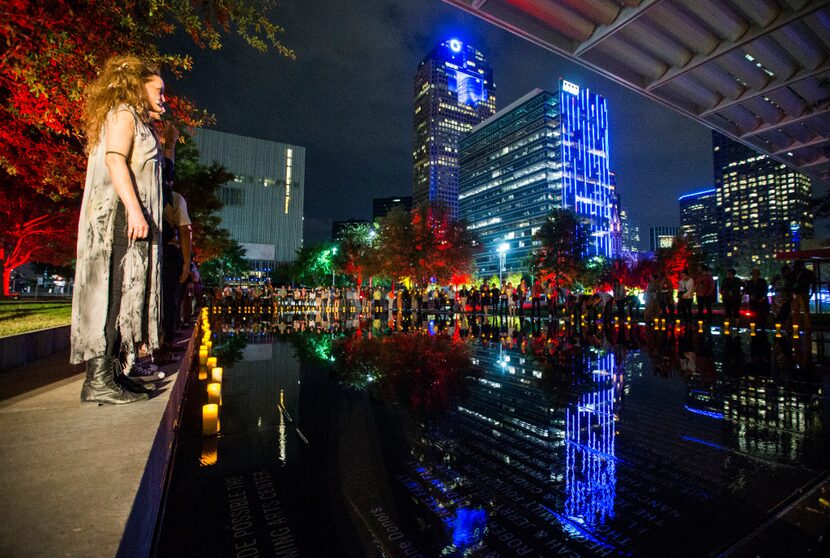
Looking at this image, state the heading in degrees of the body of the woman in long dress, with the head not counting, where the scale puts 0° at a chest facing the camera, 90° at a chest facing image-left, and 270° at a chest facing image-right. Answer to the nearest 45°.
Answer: approximately 270°

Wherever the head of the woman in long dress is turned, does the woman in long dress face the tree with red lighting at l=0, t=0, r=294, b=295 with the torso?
no

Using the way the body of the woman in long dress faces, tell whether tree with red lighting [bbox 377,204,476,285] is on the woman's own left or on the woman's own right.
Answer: on the woman's own left

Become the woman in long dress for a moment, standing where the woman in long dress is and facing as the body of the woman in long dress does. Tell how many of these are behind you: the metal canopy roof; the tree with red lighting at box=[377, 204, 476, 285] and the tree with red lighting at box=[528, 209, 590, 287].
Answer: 0

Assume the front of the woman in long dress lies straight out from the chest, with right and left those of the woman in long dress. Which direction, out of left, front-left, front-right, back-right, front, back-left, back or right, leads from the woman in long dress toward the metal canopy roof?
front

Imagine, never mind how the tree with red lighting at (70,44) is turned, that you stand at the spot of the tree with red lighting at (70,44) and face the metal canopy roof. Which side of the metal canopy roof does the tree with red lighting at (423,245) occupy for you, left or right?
left

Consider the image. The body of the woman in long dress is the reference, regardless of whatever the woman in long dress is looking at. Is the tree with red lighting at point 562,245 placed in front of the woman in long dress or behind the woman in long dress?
in front

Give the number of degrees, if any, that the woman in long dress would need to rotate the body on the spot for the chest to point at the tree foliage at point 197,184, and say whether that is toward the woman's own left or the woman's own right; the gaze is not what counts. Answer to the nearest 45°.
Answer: approximately 90° to the woman's own left

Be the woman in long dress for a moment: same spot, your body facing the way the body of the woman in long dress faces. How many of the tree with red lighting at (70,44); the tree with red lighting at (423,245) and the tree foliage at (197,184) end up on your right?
0

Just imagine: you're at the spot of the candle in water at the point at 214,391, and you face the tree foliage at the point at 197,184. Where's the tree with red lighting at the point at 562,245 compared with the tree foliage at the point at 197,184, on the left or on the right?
right

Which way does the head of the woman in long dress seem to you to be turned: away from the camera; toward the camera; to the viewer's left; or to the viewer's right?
to the viewer's right
